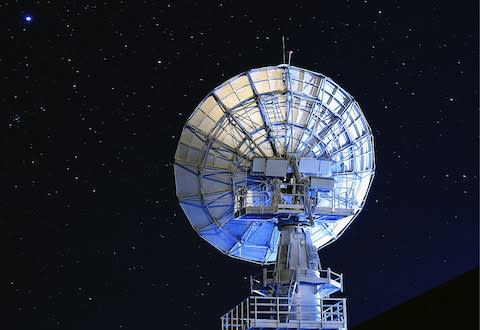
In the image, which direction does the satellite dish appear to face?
away from the camera
